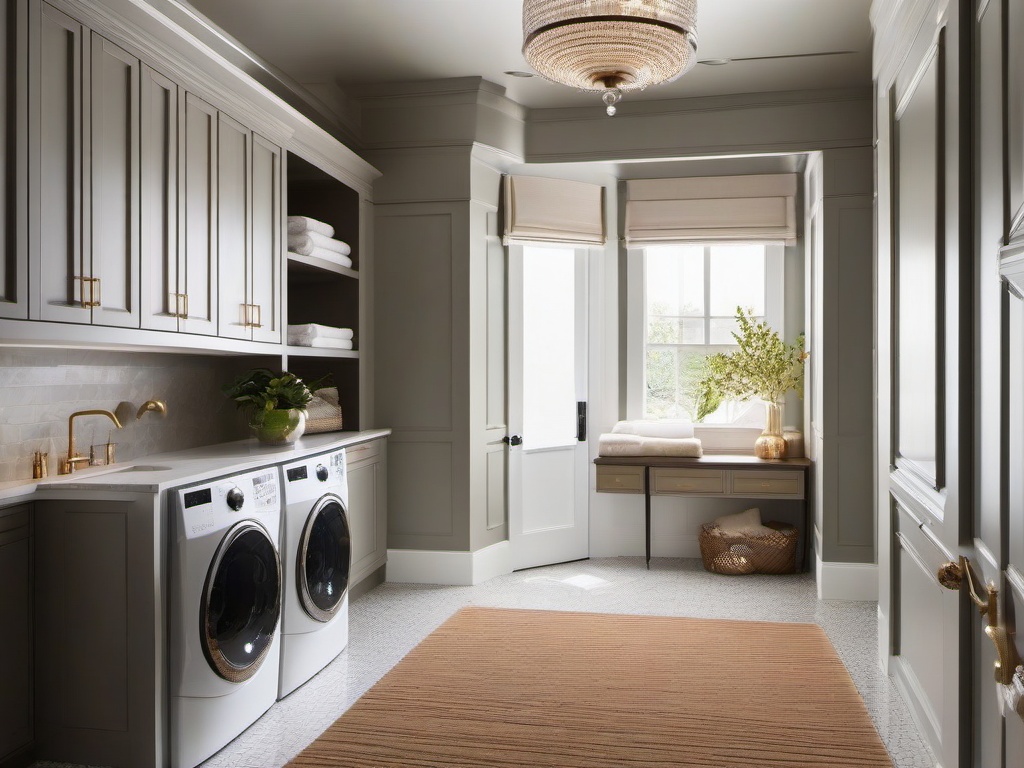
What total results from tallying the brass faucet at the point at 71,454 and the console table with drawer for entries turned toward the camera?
1

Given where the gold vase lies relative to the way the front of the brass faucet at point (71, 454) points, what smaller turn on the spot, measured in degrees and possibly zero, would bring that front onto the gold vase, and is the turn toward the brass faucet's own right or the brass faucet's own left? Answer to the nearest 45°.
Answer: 0° — it already faces it

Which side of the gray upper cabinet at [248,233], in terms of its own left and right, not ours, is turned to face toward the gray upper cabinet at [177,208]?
right

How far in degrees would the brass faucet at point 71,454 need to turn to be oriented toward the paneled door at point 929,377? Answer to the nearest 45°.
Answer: approximately 45° to its right

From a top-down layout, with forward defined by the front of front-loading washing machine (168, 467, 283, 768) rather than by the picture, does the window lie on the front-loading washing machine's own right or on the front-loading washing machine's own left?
on the front-loading washing machine's own left

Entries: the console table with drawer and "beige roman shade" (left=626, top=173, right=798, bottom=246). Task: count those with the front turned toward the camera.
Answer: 2

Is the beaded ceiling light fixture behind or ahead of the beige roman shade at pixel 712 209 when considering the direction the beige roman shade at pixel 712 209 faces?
ahead

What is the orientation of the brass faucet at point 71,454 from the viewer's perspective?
to the viewer's right

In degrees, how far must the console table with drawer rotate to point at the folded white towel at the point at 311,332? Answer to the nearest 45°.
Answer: approximately 45° to its right
